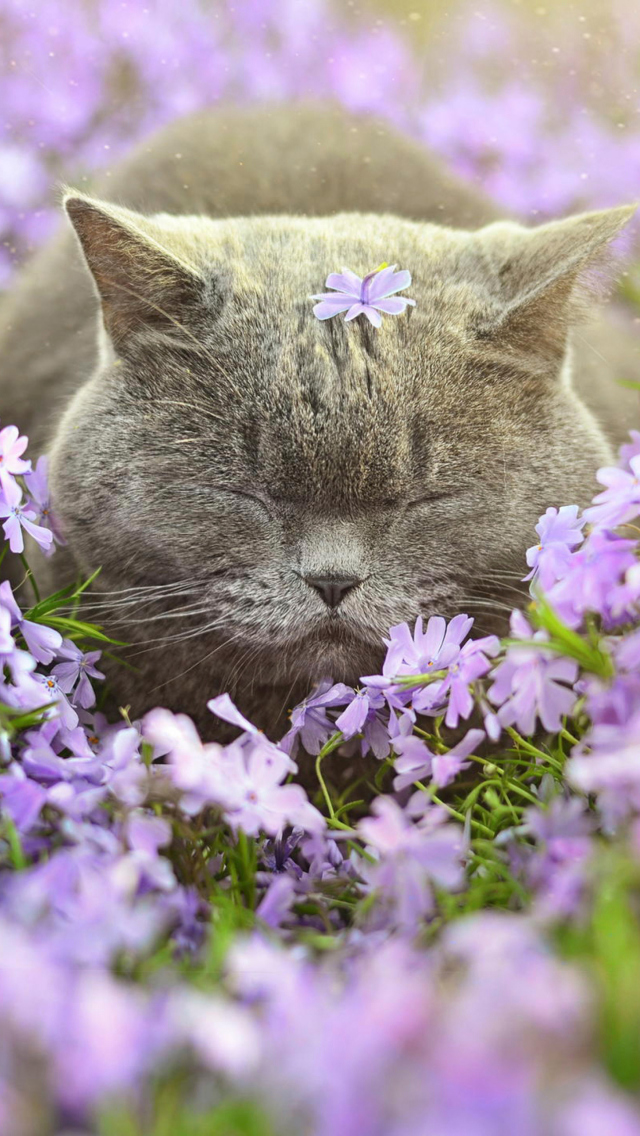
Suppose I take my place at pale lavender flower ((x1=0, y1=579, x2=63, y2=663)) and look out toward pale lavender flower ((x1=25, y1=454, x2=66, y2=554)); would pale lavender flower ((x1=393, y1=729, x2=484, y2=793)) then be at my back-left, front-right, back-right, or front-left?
back-right

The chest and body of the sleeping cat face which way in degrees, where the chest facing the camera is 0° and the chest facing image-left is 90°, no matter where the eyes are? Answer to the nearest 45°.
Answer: approximately 0°
